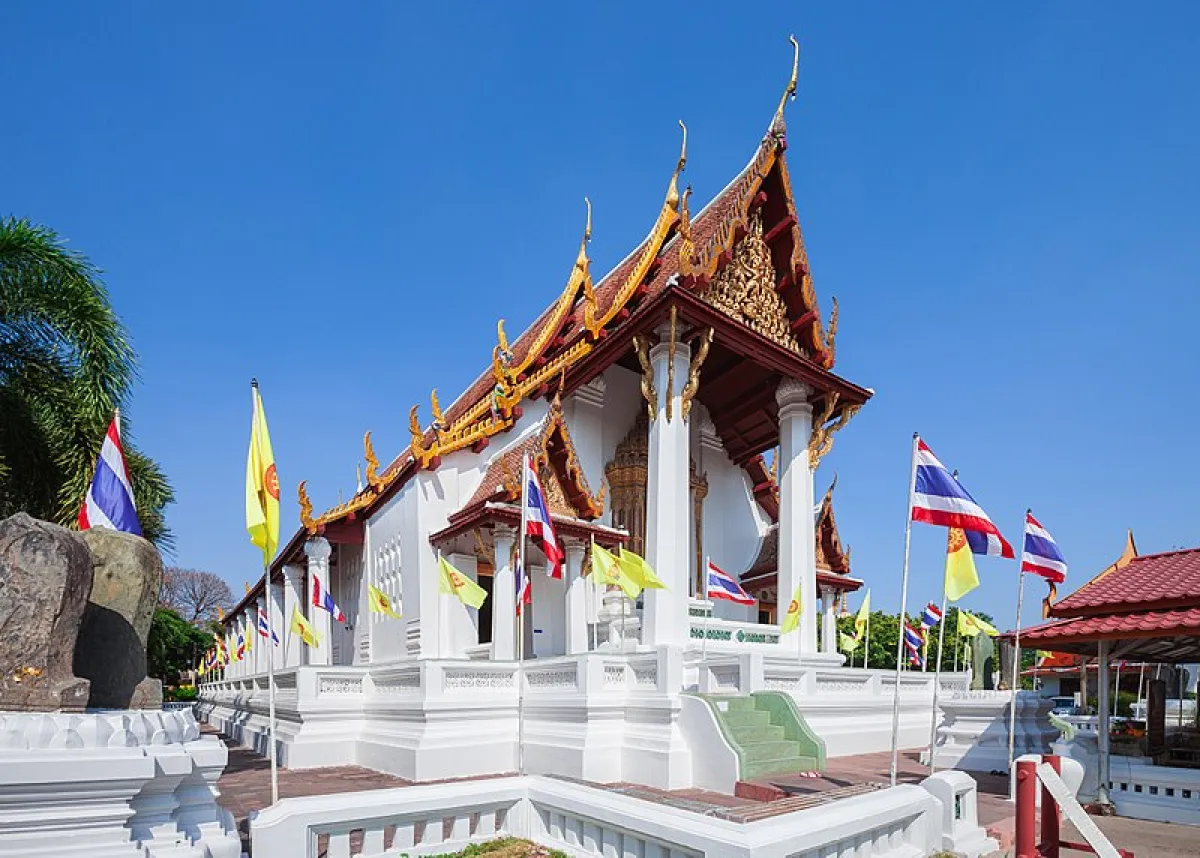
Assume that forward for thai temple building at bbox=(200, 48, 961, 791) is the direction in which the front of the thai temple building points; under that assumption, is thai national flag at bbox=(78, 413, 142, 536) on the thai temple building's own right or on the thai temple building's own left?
on the thai temple building's own right

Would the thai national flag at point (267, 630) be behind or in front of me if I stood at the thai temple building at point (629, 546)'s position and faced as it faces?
behind

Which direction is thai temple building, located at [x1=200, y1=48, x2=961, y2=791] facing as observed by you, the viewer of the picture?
facing the viewer and to the right of the viewer

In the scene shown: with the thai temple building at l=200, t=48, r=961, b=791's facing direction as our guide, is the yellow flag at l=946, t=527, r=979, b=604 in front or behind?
in front
